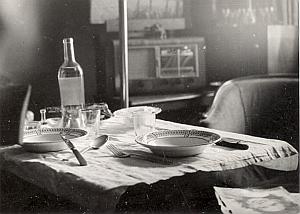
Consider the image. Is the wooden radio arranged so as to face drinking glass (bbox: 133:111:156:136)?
yes

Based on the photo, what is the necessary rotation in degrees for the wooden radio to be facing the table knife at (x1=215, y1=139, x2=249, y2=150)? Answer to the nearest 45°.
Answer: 0° — it already faces it

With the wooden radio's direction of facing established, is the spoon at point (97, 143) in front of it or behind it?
in front

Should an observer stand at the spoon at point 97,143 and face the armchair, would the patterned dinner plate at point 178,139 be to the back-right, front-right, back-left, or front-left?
front-right

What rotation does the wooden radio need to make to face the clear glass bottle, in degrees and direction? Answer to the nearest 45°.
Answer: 0° — it already faces it

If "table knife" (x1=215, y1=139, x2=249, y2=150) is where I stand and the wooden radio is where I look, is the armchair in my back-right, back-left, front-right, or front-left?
front-right

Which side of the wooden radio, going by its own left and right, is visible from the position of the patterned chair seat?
front

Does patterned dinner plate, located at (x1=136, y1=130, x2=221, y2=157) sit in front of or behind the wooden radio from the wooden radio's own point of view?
in front

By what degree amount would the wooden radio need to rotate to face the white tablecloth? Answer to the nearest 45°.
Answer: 0° — it already faces it

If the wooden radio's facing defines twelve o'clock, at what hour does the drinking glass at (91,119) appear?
The drinking glass is roughly at 12 o'clock from the wooden radio.
